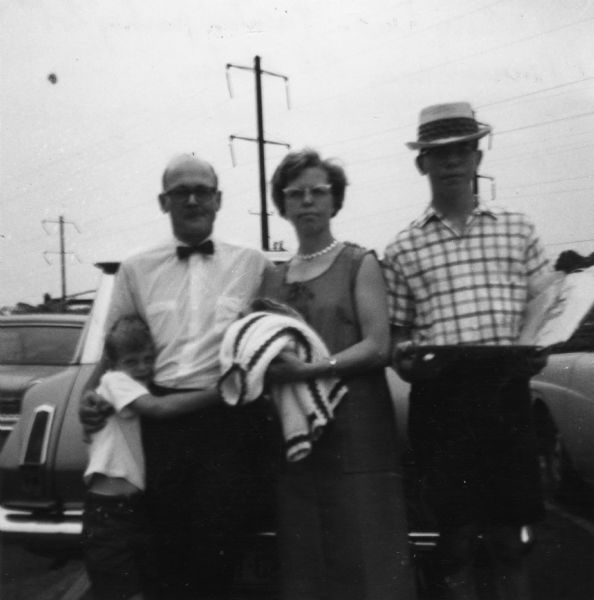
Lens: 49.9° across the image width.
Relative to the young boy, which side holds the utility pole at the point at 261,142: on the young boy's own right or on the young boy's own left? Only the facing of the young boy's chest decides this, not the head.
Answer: on the young boy's own left

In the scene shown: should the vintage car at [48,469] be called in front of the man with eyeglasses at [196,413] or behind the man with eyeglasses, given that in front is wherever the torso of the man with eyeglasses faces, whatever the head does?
behind

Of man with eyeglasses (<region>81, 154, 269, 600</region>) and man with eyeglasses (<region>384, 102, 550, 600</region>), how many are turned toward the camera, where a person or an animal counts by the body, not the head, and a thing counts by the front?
2

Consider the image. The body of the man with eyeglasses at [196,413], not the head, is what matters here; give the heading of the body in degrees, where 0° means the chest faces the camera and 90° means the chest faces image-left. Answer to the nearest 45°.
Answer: approximately 0°

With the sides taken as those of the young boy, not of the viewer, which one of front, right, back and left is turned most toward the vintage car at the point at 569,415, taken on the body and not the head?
front

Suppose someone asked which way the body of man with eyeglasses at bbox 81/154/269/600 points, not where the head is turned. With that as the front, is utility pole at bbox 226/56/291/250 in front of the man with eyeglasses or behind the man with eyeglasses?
behind

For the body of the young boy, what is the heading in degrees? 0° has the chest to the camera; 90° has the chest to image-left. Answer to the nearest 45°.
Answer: approximately 315°

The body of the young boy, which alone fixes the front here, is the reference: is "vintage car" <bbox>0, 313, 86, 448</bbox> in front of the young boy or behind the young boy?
behind

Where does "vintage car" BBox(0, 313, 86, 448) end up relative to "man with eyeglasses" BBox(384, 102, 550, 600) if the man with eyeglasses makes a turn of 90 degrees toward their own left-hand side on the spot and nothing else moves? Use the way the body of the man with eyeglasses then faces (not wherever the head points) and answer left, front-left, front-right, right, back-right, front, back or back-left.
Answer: back-left
